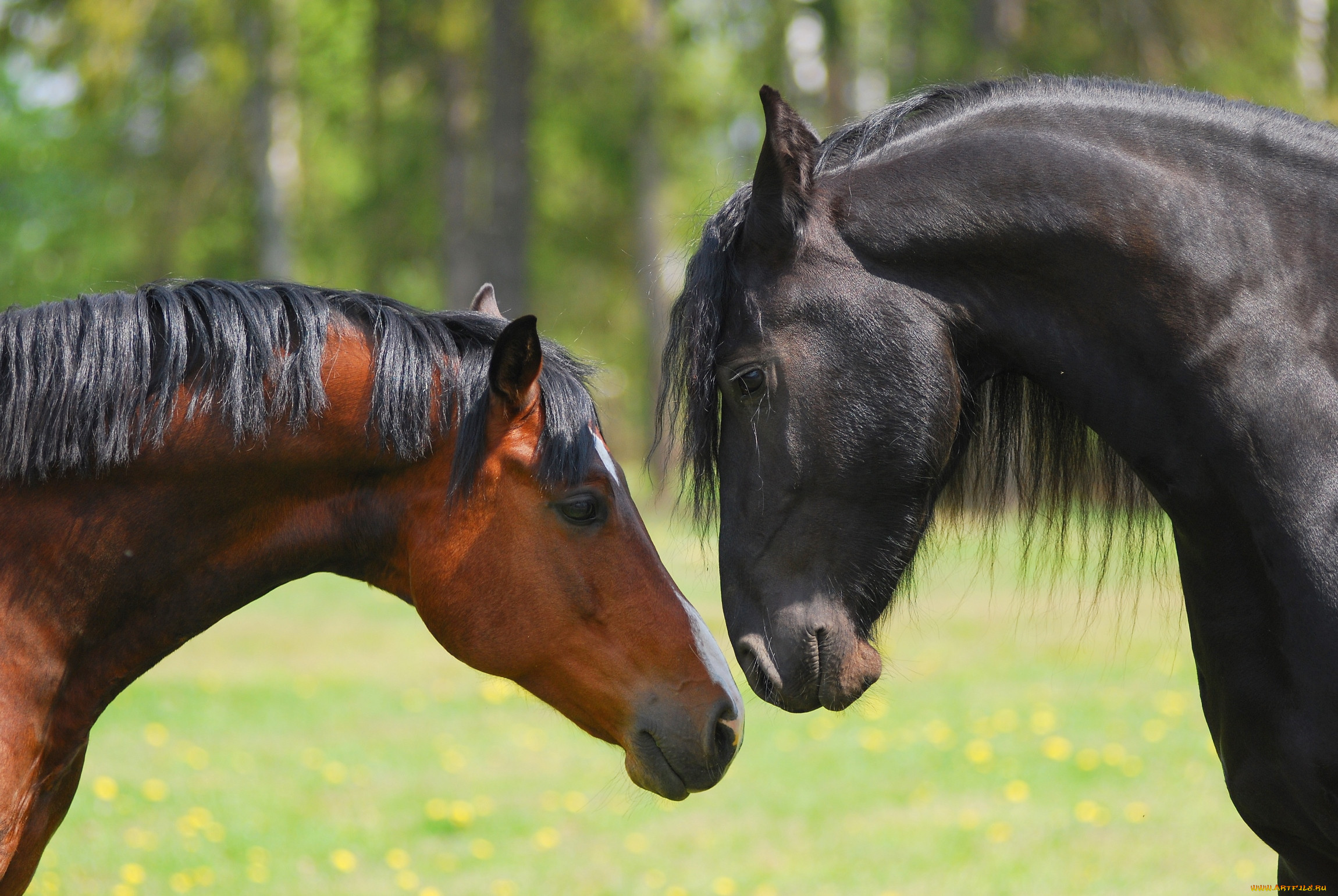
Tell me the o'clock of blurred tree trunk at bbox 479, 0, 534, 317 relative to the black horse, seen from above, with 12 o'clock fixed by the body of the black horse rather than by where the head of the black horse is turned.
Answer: The blurred tree trunk is roughly at 2 o'clock from the black horse.

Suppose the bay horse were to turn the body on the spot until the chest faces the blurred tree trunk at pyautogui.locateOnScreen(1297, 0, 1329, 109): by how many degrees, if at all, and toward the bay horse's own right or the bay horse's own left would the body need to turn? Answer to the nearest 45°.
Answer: approximately 45° to the bay horse's own left

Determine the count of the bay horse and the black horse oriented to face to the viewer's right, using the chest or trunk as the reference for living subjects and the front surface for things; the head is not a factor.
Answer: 1

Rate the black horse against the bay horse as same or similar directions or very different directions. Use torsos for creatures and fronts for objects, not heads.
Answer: very different directions

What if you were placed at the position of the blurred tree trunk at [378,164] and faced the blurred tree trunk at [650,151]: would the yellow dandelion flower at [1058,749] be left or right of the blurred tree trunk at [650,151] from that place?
right

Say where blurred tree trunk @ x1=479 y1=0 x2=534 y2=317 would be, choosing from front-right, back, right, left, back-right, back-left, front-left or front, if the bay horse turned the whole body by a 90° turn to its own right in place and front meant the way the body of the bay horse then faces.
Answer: back

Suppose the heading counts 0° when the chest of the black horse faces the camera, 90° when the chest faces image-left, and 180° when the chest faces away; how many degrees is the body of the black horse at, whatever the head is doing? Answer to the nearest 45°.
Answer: approximately 90°

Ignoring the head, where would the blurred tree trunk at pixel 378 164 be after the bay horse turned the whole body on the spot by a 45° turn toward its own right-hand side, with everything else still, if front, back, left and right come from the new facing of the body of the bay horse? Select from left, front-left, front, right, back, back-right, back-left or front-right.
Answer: back-left

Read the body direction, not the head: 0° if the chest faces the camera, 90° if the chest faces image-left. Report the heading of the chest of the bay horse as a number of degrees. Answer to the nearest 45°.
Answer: approximately 270°
